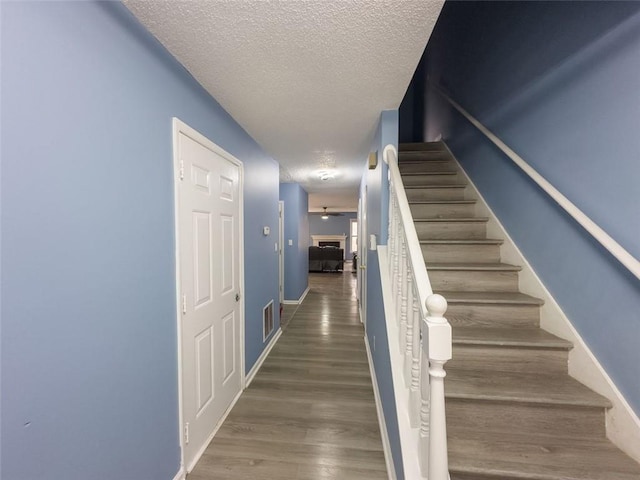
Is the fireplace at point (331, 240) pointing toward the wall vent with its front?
yes

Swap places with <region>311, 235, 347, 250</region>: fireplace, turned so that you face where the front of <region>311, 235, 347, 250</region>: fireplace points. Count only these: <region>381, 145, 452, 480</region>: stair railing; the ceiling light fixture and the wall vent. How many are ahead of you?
3

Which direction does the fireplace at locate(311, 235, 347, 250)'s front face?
toward the camera

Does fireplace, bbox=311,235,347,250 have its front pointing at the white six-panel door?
yes

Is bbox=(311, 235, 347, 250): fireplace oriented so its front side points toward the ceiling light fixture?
yes

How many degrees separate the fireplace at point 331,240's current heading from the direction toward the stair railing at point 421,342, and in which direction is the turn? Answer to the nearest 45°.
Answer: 0° — it already faces it
